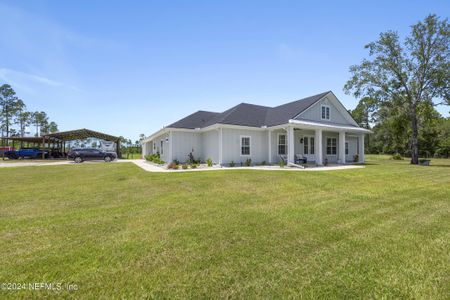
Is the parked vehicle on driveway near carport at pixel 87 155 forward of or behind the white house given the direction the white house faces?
behind

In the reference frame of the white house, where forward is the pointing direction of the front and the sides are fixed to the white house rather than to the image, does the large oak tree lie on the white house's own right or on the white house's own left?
on the white house's own left

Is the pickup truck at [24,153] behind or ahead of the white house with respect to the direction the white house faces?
behind

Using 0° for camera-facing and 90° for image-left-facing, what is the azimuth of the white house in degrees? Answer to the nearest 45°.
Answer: approximately 315°
